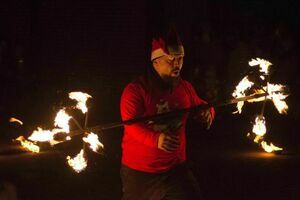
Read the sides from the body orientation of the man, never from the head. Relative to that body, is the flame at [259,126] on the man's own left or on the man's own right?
on the man's own left

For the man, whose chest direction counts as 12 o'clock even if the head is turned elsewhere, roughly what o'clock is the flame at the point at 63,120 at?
The flame is roughly at 4 o'clock from the man.

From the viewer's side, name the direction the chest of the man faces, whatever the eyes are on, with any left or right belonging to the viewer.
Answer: facing the viewer and to the right of the viewer
